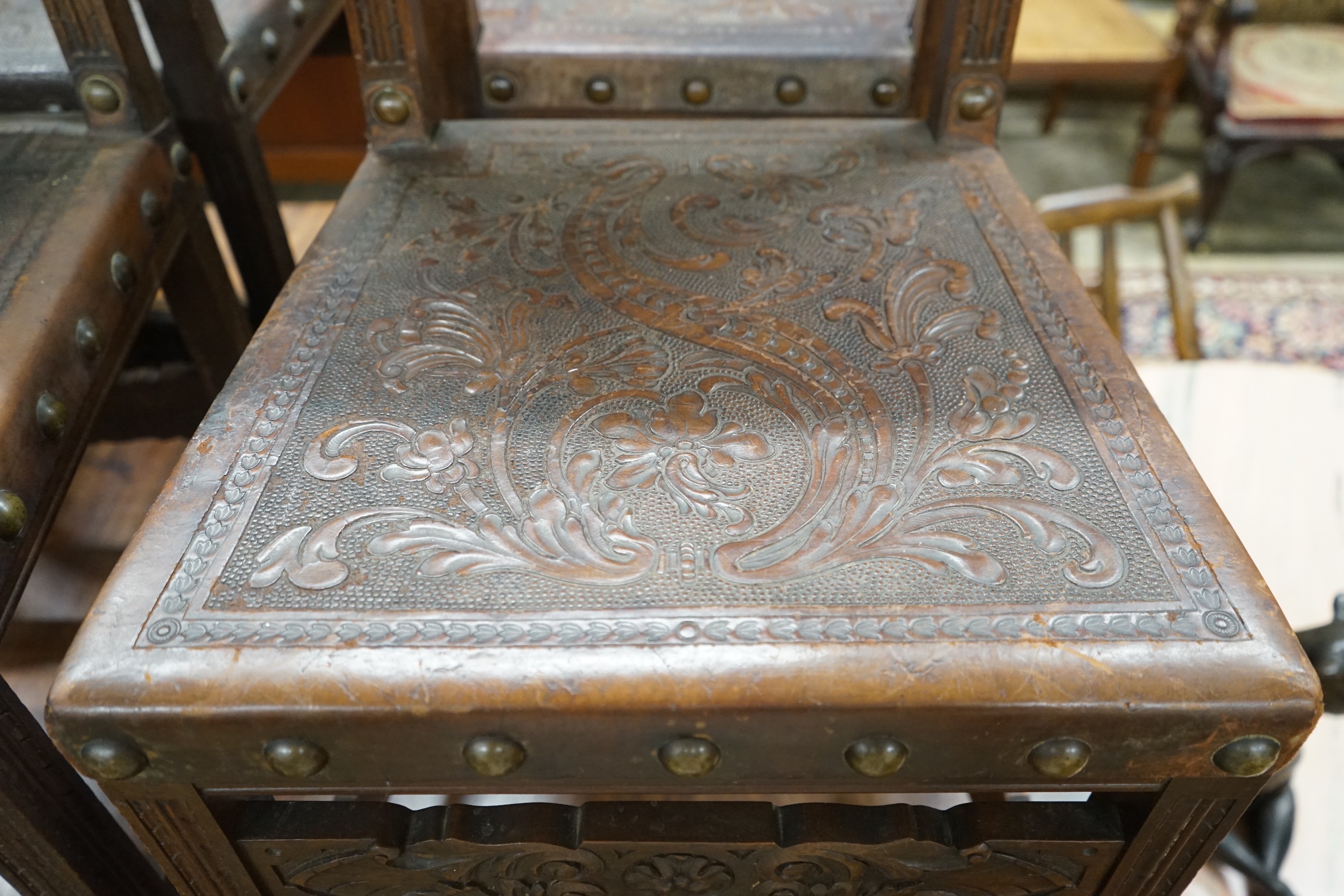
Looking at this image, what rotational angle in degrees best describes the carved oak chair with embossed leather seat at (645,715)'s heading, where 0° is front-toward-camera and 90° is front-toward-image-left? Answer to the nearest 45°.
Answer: approximately 0°
